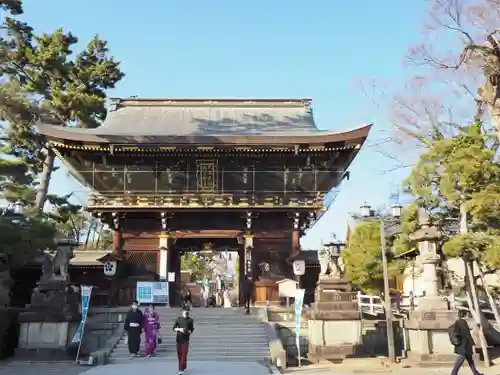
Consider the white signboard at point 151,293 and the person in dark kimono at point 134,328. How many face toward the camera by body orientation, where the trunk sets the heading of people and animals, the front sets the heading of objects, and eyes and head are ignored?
2

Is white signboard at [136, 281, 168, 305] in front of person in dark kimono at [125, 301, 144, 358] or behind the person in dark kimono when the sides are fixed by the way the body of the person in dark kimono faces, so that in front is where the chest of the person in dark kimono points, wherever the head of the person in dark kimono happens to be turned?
behind

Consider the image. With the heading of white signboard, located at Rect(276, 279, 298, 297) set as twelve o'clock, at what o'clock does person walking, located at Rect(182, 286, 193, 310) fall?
The person walking is roughly at 3 o'clock from the white signboard.

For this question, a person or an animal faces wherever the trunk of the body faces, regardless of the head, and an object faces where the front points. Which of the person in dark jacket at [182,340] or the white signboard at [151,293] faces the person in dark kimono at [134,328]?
the white signboard

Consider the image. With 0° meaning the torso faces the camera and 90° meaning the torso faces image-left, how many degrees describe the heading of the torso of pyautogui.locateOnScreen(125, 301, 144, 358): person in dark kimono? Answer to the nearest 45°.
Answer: approximately 0°

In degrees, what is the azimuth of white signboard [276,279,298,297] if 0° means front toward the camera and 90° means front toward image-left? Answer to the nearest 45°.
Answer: approximately 0°
